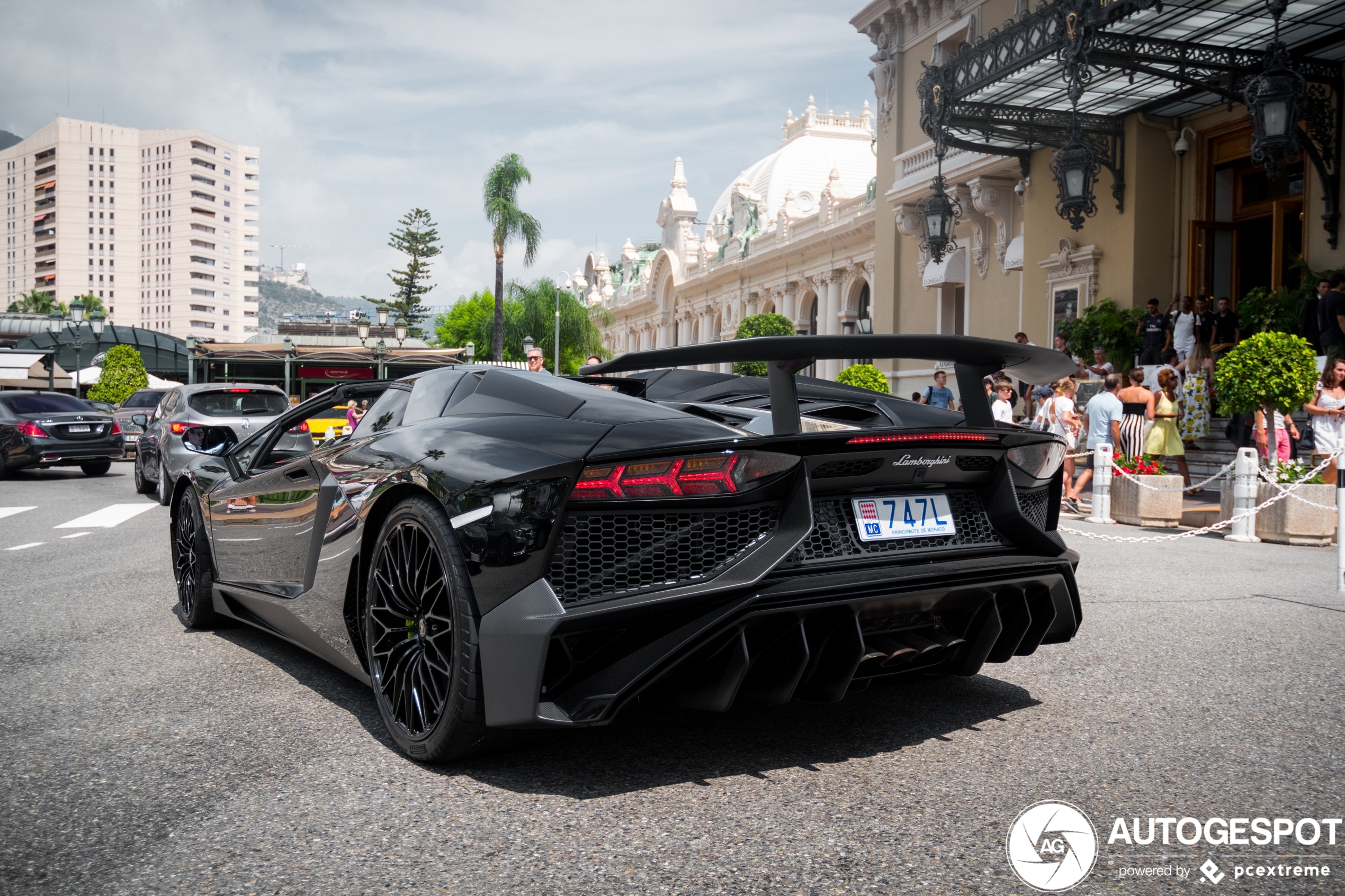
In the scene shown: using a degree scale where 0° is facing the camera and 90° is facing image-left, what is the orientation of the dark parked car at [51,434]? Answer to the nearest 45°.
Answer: approximately 135°

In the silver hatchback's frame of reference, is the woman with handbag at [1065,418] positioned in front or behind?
behind

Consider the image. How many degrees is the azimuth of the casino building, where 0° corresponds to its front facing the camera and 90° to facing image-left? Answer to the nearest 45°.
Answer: approximately 45°

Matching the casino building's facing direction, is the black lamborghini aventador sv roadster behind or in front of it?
in front

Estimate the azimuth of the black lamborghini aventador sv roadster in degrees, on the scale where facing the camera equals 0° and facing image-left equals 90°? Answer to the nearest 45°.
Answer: approximately 135°

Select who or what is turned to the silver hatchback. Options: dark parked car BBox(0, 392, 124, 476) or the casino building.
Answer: the casino building

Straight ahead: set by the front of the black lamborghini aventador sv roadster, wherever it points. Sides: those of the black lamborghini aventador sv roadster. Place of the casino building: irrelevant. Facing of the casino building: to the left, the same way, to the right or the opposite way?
to the left

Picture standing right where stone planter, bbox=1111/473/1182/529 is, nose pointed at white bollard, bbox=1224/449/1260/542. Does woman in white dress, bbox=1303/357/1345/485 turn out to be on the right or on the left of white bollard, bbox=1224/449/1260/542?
left

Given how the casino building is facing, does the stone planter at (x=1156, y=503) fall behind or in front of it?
in front

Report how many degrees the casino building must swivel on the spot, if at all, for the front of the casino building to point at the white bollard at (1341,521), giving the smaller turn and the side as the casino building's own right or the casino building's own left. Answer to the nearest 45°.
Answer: approximately 45° to the casino building's own left

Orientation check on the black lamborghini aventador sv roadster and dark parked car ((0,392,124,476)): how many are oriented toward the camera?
0
